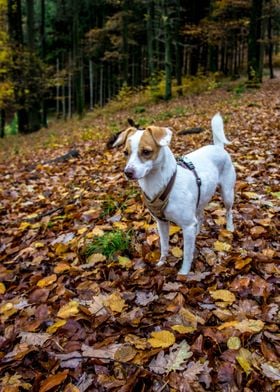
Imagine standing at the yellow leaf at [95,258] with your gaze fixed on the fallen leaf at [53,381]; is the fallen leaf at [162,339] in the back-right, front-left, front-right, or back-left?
front-left

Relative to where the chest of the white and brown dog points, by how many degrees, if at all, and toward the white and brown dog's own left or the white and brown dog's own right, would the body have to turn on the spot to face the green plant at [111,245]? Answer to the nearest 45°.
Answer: approximately 90° to the white and brown dog's own right

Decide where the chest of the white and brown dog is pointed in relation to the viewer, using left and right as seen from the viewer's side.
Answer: facing the viewer and to the left of the viewer

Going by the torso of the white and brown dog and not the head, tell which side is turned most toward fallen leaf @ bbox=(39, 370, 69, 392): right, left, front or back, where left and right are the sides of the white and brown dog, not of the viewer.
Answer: front

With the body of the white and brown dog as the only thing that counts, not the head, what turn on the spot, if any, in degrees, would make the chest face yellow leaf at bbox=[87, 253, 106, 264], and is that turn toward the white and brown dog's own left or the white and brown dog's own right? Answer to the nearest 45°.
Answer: approximately 90° to the white and brown dog's own right

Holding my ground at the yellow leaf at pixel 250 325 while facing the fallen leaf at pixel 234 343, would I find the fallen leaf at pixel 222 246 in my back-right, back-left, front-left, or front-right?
back-right

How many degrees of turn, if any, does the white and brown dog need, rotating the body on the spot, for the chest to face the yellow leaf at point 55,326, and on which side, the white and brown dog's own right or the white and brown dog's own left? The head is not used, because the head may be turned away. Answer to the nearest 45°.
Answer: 0° — it already faces it
